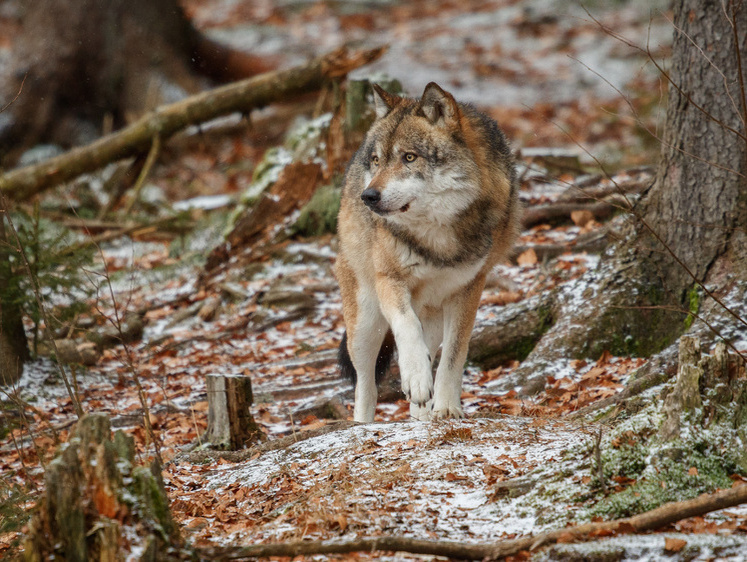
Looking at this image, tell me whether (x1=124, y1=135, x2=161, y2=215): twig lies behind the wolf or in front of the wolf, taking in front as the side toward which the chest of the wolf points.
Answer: behind

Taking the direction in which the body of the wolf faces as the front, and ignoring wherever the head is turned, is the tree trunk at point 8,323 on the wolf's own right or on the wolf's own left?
on the wolf's own right

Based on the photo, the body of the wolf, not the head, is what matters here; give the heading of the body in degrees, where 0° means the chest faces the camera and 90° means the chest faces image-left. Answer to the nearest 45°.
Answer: approximately 0°

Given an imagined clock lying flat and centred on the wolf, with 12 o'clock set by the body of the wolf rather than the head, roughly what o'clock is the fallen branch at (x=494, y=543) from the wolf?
The fallen branch is roughly at 12 o'clock from the wolf.

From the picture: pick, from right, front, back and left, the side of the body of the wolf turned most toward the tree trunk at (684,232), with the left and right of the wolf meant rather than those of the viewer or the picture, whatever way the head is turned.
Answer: left

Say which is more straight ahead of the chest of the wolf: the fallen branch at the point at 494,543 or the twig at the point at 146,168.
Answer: the fallen branch

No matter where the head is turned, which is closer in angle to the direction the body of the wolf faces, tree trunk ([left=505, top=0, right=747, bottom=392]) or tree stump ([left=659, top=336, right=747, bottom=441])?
the tree stump
